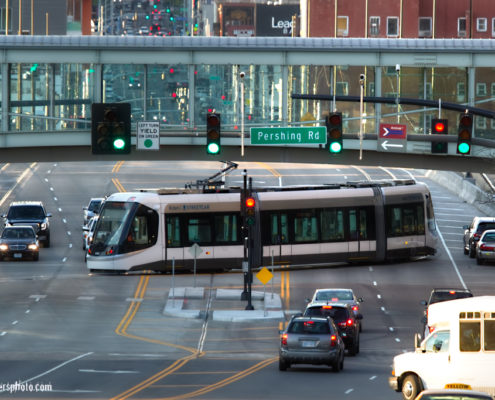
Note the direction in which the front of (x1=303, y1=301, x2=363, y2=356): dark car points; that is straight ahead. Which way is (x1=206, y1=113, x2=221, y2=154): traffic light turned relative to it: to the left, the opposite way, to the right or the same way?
the opposite way

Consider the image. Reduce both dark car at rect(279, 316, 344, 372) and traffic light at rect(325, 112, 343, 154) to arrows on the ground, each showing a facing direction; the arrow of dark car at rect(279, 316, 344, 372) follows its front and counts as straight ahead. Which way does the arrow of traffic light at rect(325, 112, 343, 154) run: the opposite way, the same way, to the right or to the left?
the opposite way

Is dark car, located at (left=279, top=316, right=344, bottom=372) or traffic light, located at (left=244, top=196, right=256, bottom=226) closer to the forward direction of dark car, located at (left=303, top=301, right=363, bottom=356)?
the traffic light

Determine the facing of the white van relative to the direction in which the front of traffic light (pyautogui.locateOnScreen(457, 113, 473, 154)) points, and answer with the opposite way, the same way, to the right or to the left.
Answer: to the right

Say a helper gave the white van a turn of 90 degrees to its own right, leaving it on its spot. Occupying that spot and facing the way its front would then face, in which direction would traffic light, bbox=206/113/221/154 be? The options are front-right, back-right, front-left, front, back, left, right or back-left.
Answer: front-left

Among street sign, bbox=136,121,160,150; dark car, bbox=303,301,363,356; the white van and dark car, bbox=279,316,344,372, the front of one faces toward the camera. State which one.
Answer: the street sign

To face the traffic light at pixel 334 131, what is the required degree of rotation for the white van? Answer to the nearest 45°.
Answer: approximately 90° to its right

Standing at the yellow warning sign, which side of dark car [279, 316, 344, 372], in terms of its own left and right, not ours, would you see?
front

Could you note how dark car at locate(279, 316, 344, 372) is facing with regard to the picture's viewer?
facing away from the viewer

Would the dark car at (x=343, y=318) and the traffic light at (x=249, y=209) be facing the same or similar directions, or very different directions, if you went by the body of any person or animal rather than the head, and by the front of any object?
very different directions

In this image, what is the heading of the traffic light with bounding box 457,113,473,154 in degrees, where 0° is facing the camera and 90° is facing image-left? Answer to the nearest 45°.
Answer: approximately 0°

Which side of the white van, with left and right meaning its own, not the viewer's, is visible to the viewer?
left
